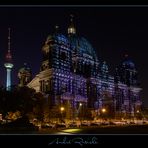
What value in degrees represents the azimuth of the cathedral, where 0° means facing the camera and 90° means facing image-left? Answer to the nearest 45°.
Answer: approximately 315°
